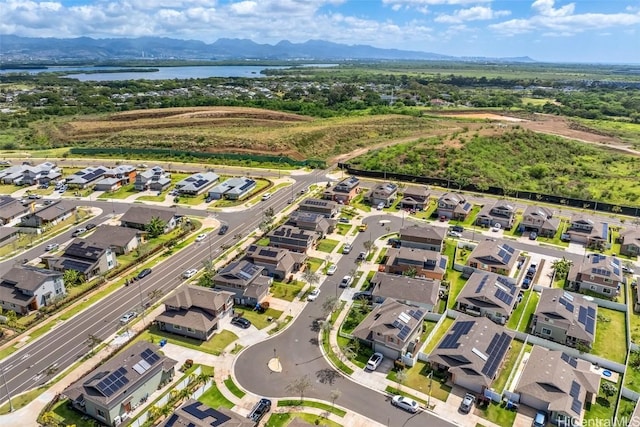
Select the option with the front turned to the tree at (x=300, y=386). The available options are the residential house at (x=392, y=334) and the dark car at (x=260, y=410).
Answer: the residential house

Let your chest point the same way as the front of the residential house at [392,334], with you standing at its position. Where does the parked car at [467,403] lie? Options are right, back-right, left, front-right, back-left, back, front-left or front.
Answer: left

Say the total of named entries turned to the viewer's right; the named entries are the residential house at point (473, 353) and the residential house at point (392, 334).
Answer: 0

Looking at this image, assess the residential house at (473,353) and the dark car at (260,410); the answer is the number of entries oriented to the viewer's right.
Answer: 0

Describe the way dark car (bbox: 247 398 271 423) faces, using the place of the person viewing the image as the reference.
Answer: facing the viewer and to the left of the viewer

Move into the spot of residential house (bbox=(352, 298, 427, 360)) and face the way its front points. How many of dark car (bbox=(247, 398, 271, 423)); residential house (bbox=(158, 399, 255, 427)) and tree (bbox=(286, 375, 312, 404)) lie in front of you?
3

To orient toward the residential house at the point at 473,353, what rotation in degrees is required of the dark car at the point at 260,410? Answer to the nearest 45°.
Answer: approximately 135° to its left

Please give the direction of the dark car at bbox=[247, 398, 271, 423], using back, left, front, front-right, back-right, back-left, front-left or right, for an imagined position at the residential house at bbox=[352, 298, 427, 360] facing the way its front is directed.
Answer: front

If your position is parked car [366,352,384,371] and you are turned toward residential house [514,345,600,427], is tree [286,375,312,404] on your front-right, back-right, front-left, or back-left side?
back-right

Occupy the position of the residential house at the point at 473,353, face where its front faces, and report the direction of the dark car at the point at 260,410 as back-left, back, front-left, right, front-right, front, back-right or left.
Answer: front

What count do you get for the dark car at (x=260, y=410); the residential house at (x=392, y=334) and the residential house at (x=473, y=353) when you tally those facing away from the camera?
0

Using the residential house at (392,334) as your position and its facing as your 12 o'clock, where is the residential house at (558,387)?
the residential house at (558,387) is roughly at 8 o'clock from the residential house at (392,334).

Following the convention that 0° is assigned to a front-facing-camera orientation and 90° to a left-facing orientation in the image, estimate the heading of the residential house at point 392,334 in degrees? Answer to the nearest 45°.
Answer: approximately 45°
